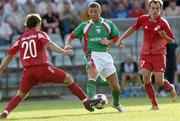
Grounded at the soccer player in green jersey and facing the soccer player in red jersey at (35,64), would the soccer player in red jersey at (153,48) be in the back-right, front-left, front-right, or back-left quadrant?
back-left

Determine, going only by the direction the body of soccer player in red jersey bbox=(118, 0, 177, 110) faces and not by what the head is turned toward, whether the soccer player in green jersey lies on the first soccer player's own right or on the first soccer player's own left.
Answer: on the first soccer player's own right

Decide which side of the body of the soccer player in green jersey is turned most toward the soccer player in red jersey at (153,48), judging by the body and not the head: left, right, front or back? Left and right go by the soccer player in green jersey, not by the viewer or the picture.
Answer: left

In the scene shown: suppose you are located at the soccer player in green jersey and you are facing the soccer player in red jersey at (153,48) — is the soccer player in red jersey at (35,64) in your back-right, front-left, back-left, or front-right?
back-right

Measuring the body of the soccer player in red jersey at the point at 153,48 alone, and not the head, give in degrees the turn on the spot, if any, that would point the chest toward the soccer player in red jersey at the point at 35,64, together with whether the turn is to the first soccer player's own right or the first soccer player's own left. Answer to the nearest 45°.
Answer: approximately 45° to the first soccer player's own right
